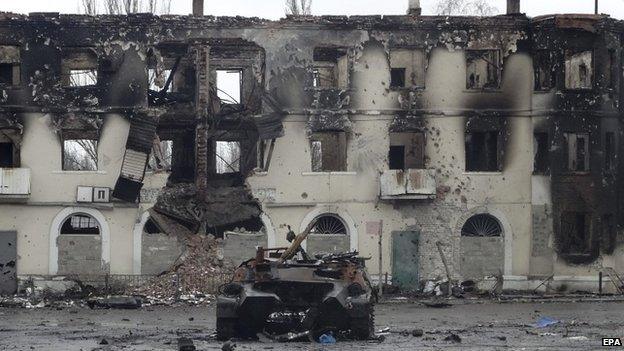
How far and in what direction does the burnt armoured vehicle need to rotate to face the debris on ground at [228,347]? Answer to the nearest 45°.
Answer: approximately 45° to its right

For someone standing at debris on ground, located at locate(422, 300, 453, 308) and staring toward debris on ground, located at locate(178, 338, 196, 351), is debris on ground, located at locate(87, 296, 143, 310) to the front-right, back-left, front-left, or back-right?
front-right

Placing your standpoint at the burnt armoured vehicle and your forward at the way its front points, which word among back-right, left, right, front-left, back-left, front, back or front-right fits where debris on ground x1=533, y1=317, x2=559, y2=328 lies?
back-left

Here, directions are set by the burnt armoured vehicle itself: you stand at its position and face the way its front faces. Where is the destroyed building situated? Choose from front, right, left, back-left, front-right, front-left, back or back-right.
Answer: back

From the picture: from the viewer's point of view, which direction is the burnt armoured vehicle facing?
toward the camera

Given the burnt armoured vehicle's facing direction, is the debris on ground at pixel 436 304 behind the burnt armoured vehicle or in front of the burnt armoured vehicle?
behind

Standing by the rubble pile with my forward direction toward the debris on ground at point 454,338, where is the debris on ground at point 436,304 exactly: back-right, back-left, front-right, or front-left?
front-left

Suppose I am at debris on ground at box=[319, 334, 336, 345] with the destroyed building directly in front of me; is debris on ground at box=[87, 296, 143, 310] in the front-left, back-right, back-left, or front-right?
front-left

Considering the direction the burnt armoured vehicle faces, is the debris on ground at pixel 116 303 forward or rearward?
rearward

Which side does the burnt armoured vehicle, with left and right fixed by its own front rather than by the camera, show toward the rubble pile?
back

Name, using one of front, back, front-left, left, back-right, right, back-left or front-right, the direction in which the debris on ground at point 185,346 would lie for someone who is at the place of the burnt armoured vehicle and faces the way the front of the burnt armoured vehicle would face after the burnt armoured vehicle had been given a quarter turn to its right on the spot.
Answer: front-left
